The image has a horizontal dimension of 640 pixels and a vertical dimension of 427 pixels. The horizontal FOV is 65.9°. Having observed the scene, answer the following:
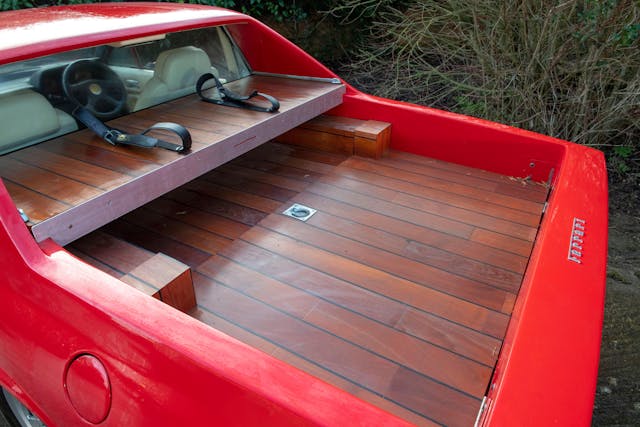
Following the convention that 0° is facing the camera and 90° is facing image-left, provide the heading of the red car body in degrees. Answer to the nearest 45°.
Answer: approximately 135°

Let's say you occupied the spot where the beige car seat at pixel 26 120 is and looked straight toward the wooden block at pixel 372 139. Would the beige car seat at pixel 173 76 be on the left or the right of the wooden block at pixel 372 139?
left
